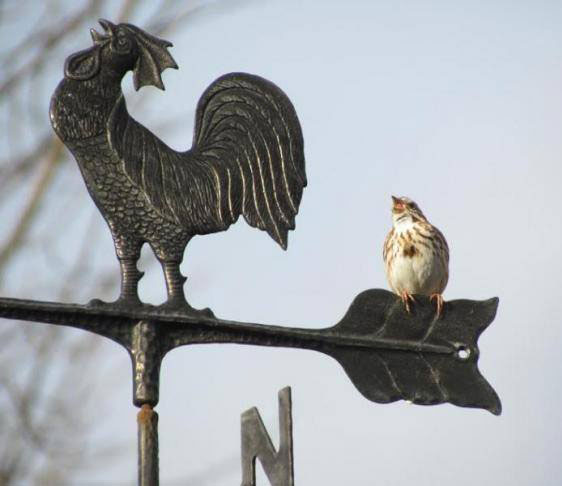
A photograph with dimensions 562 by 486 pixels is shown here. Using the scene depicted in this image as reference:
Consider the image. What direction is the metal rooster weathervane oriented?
to the viewer's left
